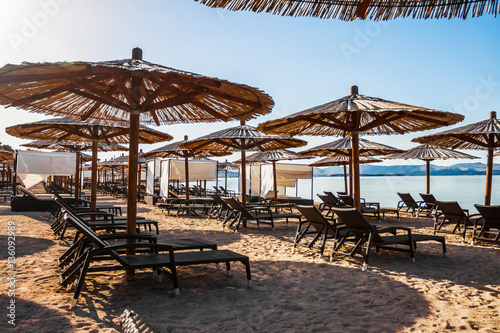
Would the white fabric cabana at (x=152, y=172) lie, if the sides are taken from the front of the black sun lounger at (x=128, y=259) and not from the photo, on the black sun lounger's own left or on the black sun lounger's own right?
on the black sun lounger's own left

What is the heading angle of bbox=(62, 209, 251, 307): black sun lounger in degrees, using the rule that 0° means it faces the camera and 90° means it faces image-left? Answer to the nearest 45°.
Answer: approximately 270°

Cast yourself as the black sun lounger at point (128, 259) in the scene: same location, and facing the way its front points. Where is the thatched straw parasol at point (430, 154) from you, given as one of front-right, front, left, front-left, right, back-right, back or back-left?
front-left

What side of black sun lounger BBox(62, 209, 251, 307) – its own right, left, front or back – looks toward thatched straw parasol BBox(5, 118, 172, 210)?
left

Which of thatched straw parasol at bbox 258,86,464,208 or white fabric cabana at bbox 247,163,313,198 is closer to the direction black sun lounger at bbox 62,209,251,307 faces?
the thatched straw parasol

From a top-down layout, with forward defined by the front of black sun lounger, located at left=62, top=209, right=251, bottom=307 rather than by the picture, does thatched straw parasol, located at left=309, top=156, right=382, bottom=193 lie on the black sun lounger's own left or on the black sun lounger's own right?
on the black sun lounger's own left

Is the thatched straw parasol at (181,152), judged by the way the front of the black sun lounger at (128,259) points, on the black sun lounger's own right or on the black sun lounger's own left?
on the black sun lounger's own left

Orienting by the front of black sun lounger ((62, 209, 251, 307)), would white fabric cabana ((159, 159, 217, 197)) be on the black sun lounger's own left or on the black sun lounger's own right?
on the black sun lounger's own left

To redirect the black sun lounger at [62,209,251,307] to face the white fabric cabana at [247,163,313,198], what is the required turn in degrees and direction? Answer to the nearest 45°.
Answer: approximately 45° to its left

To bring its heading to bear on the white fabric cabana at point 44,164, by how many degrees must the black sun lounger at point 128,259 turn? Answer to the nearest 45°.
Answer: approximately 90° to its left
